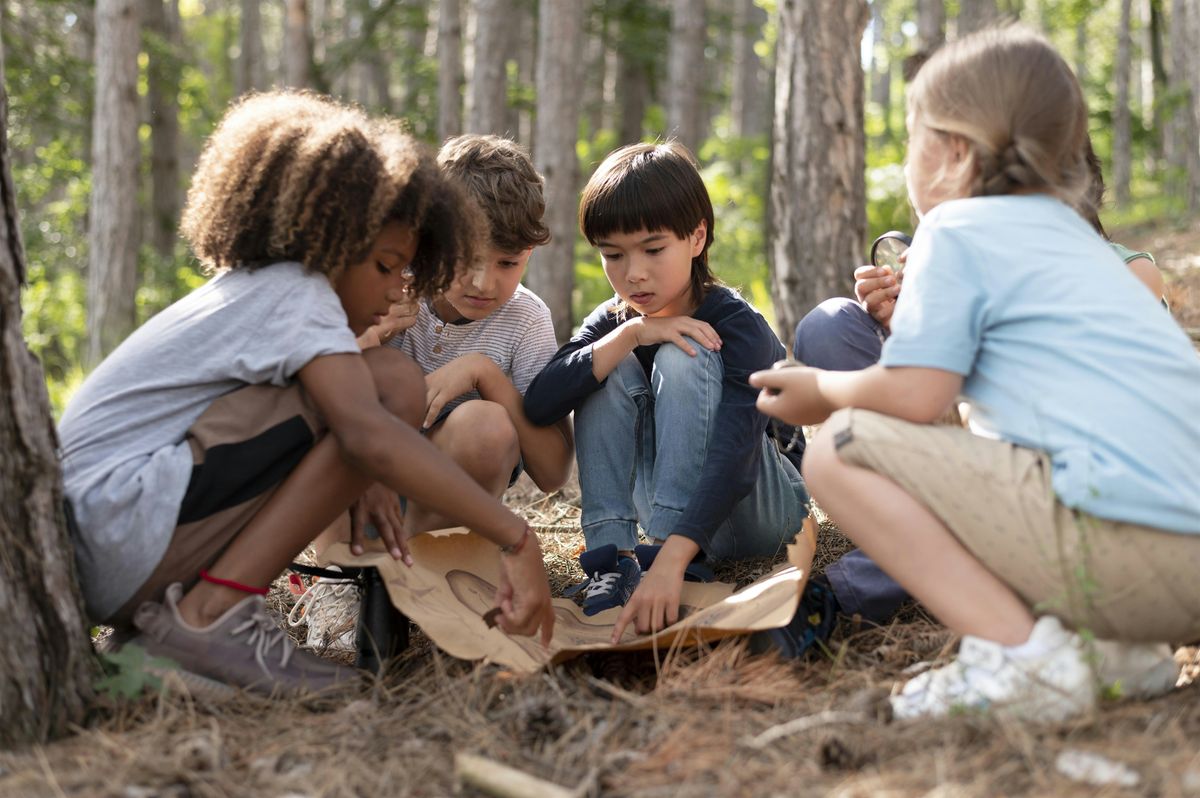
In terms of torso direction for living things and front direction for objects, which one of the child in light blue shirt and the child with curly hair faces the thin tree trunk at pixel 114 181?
the child in light blue shirt

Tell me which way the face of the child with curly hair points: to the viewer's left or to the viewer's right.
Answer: to the viewer's right

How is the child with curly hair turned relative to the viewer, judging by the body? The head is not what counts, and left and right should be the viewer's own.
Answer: facing to the right of the viewer

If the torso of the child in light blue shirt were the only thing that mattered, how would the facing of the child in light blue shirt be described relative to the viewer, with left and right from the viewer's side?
facing away from the viewer and to the left of the viewer

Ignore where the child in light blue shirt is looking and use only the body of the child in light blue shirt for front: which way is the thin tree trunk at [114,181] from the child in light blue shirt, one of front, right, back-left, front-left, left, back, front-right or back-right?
front

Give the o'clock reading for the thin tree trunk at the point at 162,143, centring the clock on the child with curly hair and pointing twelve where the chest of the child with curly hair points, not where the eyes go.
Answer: The thin tree trunk is roughly at 9 o'clock from the child with curly hair.

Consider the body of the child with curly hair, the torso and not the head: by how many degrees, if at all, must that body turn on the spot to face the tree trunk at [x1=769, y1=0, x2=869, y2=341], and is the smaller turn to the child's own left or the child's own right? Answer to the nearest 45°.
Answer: approximately 45° to the child's own left

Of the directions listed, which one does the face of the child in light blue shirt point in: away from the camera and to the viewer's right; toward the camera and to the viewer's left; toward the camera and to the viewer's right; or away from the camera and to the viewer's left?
away from the camera and to the viewer's left

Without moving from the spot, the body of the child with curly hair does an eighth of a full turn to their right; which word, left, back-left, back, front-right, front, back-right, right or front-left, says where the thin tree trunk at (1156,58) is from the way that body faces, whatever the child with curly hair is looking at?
left

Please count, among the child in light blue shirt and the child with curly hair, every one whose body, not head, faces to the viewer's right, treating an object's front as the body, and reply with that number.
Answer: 1
